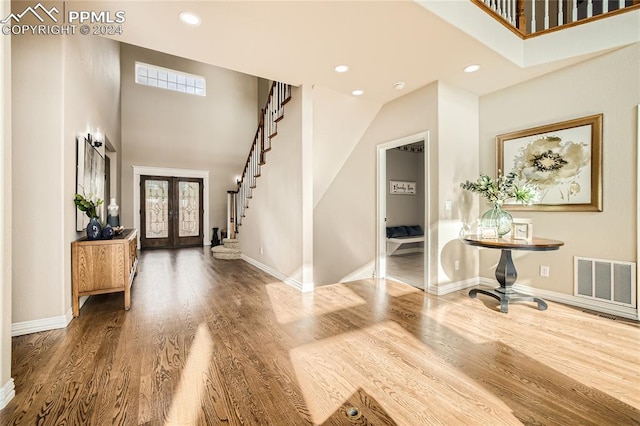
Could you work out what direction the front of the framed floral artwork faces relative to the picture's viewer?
facing the viewer and to the left of the viewer

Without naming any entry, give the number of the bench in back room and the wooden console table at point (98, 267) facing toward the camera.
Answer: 1

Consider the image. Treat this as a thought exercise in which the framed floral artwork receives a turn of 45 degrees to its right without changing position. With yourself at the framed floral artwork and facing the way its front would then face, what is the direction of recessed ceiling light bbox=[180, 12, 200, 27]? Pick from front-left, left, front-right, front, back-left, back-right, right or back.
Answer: front-left

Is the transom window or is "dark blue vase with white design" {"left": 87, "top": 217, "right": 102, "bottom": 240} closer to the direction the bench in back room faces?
the dark blue vase with white design

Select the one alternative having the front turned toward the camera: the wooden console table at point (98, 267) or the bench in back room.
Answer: the bench in back room

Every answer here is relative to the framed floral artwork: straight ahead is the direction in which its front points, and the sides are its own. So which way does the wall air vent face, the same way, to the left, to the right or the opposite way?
the same way

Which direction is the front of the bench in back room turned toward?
toward the camera

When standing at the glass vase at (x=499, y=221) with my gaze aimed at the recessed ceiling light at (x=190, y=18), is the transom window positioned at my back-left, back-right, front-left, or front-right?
front-right

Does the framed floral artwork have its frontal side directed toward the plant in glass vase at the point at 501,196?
yes

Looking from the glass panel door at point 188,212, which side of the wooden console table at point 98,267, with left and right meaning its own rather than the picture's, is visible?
left

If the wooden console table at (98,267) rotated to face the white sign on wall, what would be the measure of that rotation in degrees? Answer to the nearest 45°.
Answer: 0° — it already faces it

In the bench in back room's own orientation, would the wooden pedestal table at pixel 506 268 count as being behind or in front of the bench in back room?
in front

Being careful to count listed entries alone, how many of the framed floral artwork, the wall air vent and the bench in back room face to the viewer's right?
0

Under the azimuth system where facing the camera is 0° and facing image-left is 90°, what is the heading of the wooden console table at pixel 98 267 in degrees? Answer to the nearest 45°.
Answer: approximately 270°
